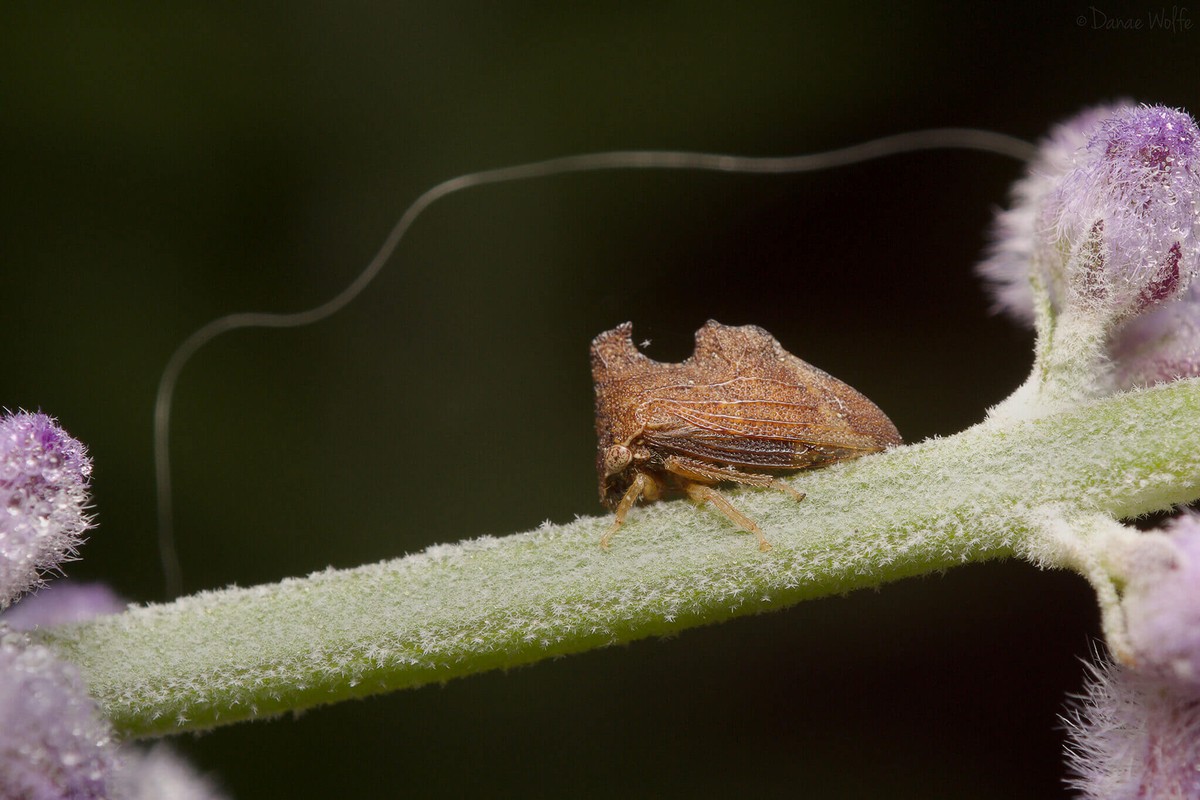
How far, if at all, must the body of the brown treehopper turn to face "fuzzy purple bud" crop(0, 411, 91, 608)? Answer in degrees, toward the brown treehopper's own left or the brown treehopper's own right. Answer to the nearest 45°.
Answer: approximately 45° to the brown treehopper's own left

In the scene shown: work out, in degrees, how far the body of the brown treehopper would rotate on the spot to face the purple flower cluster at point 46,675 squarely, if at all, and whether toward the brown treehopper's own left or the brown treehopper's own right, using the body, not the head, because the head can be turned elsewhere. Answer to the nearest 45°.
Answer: approximately 45° to the brown treehopper's own left

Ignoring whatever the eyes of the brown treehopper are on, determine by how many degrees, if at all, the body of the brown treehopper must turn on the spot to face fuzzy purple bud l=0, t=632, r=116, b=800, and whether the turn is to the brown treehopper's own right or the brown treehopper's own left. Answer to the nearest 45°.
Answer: approximately 45° to the brown treehopper's own left

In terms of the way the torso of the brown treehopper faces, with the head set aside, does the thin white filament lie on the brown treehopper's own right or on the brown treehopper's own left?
on the brown treehopper's own right

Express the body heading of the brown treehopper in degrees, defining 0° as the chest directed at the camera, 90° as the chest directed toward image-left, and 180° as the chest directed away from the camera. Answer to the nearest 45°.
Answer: approximately 90°
